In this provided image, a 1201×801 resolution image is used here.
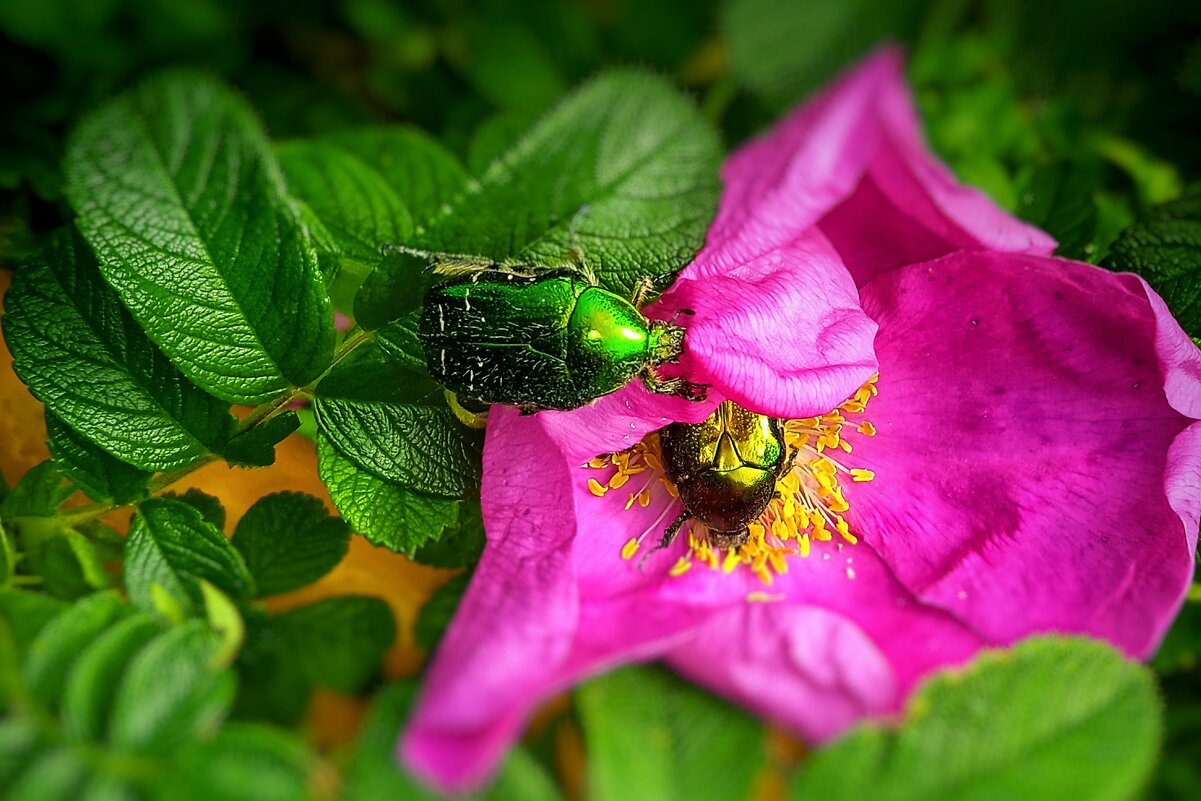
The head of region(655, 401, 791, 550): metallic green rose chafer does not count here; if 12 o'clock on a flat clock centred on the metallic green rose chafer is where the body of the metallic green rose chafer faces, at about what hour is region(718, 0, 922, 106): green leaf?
The green leaf is roughly at 7 o'clock from the metallic green rose chafer.

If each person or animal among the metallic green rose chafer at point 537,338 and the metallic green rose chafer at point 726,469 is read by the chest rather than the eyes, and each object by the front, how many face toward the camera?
1

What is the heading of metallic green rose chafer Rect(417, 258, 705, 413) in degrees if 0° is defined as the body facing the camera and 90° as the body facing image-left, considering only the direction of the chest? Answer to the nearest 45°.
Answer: approximately 270°

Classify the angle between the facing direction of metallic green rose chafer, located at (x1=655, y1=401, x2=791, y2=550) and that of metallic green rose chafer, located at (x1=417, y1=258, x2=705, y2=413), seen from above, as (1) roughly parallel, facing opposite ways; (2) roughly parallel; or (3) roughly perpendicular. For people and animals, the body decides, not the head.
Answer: roughly perpendicular
